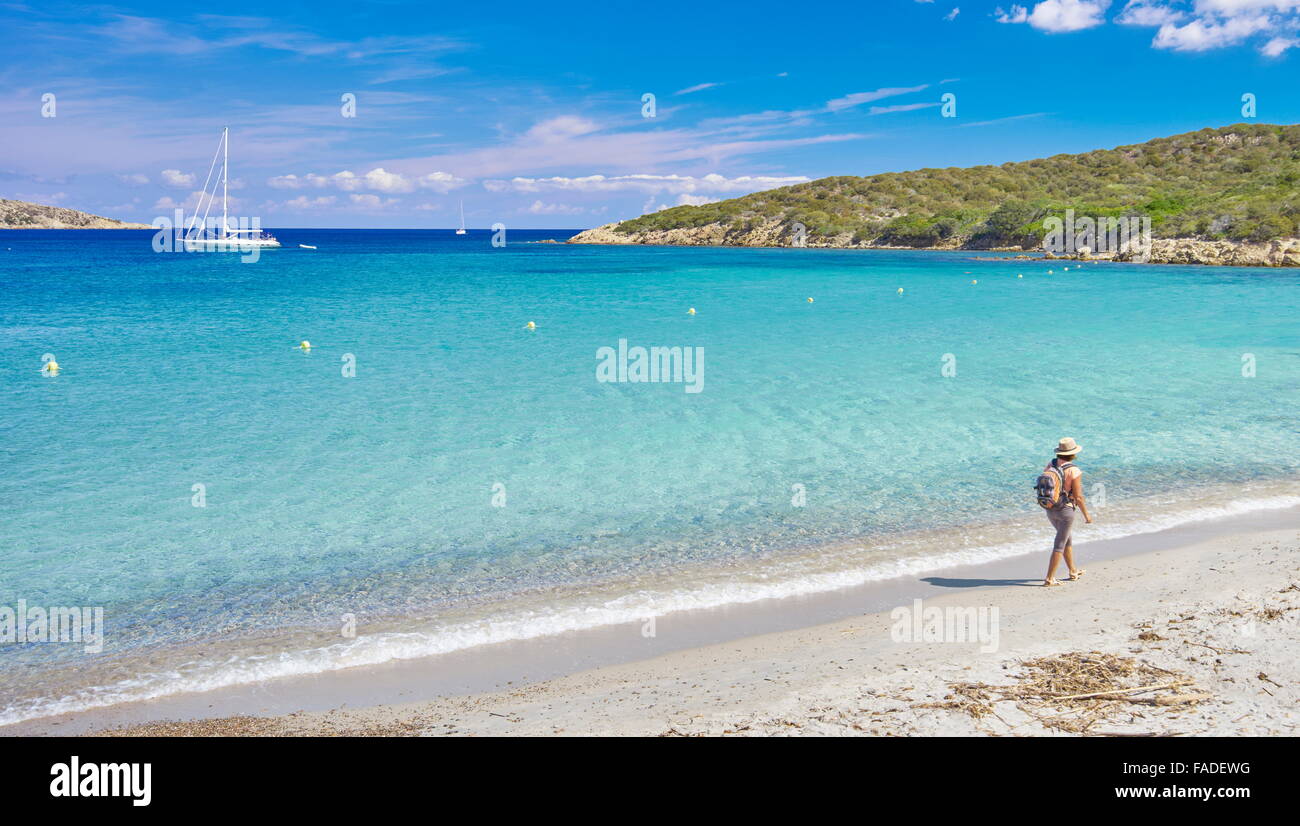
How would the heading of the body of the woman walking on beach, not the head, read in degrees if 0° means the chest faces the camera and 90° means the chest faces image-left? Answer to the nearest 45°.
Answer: approximately 225°
